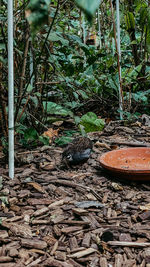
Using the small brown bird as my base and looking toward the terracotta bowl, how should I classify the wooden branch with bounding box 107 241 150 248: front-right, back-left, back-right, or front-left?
front-right

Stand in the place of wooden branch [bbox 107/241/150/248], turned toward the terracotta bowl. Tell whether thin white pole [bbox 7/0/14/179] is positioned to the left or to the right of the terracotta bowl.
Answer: left

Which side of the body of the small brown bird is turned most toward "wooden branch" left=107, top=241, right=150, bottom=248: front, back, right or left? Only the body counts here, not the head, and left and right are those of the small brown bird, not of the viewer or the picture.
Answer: left

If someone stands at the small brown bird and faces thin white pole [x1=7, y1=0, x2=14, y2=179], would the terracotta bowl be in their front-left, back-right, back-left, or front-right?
back-left

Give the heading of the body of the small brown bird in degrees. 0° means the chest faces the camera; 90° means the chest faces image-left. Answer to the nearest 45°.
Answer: approximately 90°
